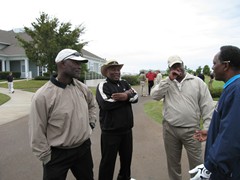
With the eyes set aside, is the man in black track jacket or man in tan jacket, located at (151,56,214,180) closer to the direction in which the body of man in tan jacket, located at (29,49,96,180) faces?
the man in tan jacket

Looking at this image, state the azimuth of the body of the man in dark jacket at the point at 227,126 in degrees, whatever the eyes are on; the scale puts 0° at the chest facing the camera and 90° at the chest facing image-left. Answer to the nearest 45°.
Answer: approximately 90°

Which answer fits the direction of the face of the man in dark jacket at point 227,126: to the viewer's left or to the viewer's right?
to the viewer's left

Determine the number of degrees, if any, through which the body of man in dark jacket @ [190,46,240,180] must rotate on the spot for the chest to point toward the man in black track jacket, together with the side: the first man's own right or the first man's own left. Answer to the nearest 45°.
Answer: approximately 45° to the first man's own right

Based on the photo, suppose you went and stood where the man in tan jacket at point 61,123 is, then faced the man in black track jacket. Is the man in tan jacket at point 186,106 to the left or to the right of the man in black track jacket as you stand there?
right

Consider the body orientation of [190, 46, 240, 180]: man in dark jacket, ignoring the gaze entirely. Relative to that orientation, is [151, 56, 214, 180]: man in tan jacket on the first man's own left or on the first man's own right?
on the first man's own right

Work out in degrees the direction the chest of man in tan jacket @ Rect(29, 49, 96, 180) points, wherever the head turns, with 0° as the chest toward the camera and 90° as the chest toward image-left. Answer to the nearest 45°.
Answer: approximately 315°

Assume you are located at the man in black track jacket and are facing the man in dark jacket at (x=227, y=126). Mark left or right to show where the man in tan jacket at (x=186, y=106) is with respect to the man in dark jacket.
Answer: left

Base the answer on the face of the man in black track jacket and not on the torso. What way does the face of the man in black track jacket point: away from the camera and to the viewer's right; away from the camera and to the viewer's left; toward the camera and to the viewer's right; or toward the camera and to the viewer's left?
toward the camera and to the viewer's right
